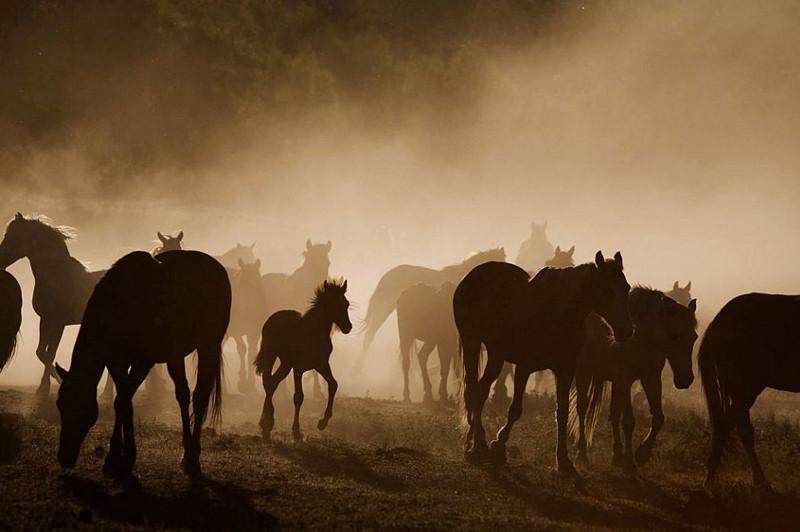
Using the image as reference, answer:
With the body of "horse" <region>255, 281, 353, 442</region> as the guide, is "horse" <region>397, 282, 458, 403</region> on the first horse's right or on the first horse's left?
on the first horse's left

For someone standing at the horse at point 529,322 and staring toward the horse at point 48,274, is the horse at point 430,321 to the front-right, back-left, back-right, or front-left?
front-right

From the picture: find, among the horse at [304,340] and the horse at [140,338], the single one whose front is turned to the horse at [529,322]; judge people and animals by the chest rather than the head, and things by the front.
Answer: the horse at [304,340]

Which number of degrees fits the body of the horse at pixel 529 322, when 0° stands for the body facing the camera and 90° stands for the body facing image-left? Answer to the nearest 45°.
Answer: approximately 315°

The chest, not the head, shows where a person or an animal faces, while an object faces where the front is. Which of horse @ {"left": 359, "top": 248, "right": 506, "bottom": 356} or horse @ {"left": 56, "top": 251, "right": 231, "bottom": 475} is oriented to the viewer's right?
horse @ {"left": 359, "top": 248, "right": 506, "bottom": 356}

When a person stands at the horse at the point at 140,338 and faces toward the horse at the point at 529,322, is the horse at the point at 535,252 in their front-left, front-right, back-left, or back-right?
front-left

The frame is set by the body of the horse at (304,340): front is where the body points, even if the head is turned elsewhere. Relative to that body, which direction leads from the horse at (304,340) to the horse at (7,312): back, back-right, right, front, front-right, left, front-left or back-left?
back-right

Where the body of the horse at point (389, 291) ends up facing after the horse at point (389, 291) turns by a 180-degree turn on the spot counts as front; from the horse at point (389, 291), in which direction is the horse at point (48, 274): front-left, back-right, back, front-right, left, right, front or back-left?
front-left

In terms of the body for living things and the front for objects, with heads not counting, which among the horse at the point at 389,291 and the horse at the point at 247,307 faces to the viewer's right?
the horse at the point at 389,291

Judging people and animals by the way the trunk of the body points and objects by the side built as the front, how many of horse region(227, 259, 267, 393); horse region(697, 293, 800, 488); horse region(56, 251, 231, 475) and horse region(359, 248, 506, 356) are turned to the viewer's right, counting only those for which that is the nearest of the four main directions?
2

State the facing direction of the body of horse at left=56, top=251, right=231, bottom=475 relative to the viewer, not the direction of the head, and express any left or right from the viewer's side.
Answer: facing the viewer and to the left of the viewer

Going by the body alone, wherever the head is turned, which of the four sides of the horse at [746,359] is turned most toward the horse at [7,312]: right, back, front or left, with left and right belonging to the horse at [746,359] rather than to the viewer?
back

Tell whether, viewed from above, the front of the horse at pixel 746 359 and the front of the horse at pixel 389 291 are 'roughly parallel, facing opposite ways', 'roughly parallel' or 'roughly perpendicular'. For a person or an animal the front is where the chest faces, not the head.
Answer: roughly parallel

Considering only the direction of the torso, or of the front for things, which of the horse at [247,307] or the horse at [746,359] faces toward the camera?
the horse at [247,307]

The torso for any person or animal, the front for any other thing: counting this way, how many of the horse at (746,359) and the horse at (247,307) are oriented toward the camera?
1

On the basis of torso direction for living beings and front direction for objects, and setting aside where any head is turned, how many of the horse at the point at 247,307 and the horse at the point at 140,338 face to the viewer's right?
0

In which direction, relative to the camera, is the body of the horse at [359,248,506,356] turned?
to the viewer's right

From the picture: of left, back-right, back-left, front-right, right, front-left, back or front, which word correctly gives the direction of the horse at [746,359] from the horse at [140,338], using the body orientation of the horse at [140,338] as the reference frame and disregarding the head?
back-left

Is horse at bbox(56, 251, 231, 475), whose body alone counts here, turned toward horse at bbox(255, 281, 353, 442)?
no

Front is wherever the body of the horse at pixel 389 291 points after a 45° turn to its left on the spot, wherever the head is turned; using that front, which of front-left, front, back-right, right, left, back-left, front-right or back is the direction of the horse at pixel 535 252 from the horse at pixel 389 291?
front
